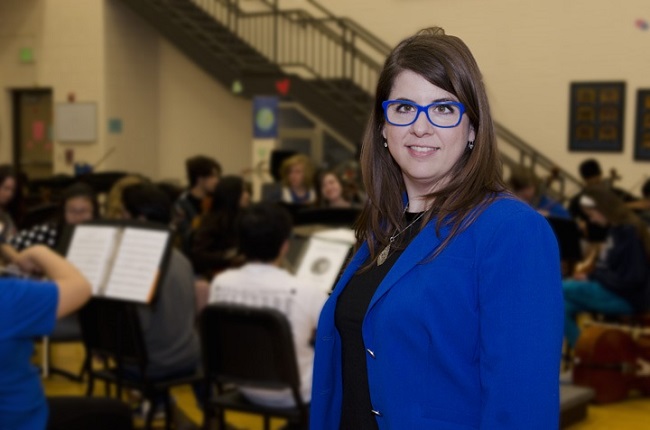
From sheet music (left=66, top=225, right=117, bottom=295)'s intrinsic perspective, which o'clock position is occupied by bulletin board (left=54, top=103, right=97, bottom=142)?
The bulletin board is roughly at 6 o'clock from the sheet music.

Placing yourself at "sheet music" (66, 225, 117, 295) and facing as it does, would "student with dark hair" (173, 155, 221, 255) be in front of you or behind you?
behind

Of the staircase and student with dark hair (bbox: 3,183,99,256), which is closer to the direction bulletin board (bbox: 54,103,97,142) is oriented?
the student with dark hair

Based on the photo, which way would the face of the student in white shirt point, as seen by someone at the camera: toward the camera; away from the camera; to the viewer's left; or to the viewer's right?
away from the camera

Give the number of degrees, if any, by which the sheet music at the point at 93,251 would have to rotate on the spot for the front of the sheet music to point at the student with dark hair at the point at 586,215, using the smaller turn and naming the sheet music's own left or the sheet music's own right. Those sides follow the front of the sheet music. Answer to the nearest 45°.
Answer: approximately 135° to the sheet music's own left

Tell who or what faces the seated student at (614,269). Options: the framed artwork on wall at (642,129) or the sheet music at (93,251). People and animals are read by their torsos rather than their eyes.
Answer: the framed artwork on wall

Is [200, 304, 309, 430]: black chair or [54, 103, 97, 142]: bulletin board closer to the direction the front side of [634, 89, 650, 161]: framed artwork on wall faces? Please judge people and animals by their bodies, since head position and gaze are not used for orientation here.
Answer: the black chair

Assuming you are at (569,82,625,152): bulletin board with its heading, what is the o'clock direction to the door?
The door is roughly at 3 o'clock from the bulletin board.

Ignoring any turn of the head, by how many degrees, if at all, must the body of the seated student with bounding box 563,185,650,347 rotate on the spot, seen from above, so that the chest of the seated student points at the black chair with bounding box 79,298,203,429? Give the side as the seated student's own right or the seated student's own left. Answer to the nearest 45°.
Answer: approximately 45° to the seated student's own left

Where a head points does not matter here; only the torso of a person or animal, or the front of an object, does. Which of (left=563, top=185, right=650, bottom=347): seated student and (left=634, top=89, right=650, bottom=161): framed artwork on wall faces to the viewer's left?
the seated student

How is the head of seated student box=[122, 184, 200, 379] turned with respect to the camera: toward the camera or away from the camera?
away from the camera
